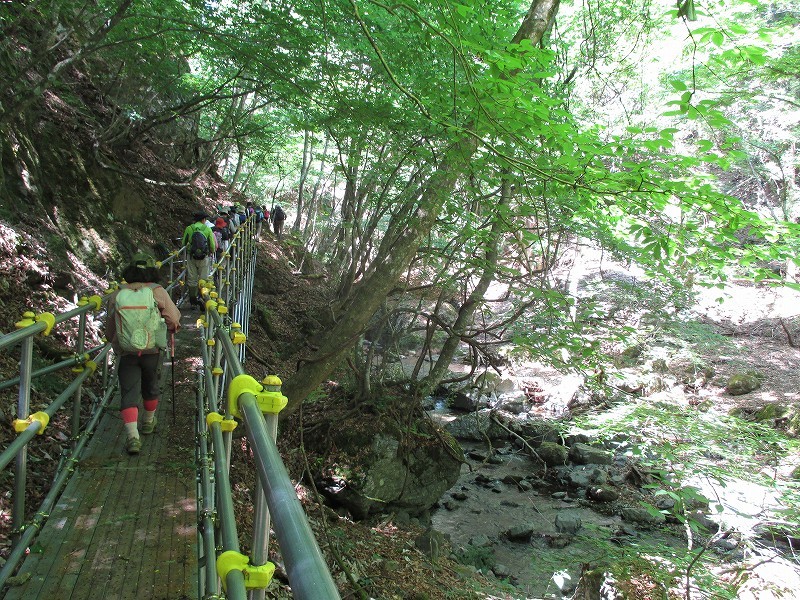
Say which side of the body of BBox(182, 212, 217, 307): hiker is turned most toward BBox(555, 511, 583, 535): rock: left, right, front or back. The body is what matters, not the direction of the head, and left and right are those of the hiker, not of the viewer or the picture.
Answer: right

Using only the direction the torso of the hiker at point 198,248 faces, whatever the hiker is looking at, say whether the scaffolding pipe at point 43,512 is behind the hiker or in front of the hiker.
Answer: behind

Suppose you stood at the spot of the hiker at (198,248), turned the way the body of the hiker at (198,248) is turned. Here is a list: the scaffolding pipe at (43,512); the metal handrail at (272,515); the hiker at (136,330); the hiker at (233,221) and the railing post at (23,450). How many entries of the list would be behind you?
4

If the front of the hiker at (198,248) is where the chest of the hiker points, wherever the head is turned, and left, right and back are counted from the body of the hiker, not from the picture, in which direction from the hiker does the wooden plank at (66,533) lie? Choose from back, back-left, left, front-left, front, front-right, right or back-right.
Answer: back

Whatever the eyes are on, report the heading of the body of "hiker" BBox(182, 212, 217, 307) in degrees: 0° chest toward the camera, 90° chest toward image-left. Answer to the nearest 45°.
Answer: approximately 180°

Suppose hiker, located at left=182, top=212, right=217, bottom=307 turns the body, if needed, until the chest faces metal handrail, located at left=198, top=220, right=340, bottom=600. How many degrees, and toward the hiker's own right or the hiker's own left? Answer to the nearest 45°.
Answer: approximately 180°

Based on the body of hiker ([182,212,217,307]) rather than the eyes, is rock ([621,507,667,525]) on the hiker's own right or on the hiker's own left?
on the hiker's own right

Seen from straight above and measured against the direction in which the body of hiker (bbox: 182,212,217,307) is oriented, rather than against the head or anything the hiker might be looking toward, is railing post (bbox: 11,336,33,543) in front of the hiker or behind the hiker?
behind

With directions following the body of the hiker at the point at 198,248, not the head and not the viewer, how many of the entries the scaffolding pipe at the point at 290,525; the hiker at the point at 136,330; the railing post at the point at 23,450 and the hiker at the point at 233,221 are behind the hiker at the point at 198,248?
3

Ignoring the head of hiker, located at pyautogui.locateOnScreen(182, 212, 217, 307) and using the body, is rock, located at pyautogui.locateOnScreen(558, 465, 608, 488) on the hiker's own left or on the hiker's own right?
on the hiker's own right

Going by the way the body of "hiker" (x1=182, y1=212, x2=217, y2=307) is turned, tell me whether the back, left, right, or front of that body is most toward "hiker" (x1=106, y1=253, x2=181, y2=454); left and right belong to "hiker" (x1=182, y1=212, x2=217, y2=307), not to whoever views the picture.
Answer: back

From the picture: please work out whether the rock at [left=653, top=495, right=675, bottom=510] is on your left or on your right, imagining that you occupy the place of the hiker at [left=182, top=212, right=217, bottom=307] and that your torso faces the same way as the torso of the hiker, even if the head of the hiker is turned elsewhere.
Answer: on your right
